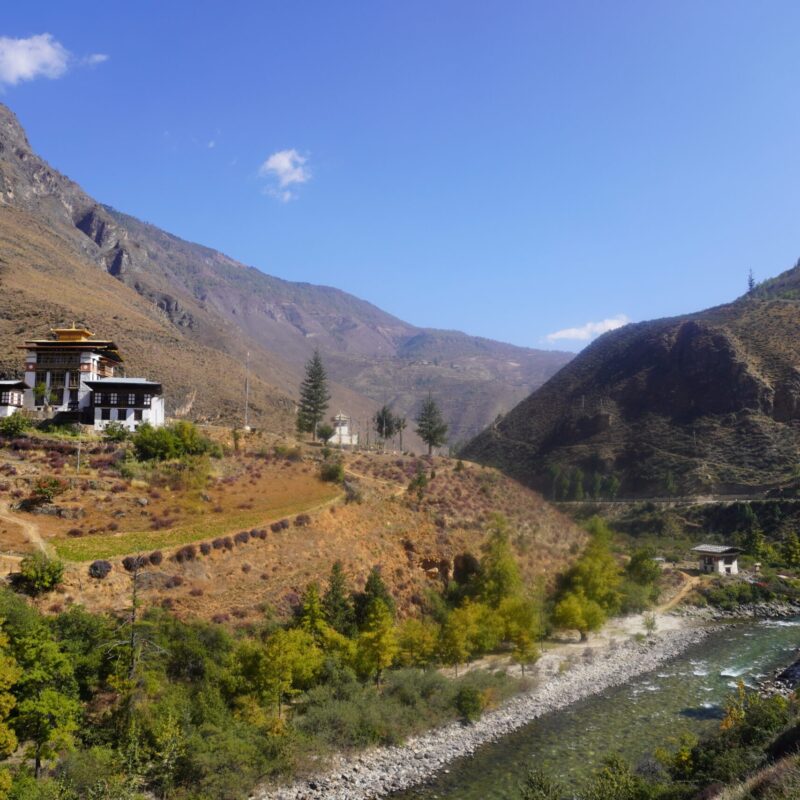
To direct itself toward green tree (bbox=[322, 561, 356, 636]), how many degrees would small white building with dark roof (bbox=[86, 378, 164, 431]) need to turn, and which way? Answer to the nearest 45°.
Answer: approximately 45° to its left

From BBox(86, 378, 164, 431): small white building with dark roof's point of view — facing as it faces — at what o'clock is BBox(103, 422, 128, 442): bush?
The bush is roughly at 12 o'clock from the small white building with dark roof.

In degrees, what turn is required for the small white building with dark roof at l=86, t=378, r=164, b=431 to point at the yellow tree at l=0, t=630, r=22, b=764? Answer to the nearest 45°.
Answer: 0° — it already faces it

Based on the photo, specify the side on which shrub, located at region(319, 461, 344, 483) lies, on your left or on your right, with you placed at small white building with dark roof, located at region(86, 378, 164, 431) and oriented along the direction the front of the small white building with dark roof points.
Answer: on your left

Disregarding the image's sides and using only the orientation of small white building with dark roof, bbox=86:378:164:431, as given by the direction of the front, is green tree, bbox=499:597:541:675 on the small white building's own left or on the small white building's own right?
on the small white building's own left

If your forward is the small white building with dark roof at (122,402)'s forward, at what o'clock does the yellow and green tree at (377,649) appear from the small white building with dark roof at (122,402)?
The yellow and green tree is roughly at 11 o'clock from the small white building with dark roof.

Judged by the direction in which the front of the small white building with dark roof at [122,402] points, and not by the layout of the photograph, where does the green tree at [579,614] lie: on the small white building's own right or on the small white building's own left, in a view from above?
on the small white building's own left

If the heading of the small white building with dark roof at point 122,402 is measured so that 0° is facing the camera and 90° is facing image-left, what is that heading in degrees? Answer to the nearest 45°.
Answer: approximately 0°

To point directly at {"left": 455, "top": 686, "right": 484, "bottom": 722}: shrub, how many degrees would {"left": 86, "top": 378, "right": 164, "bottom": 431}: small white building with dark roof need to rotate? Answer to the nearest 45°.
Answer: approximately 45° to its left

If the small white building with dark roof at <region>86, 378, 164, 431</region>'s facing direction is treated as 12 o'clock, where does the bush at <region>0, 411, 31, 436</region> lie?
The bush is roughly at 2 o'clock from the small white building with dark roof.
